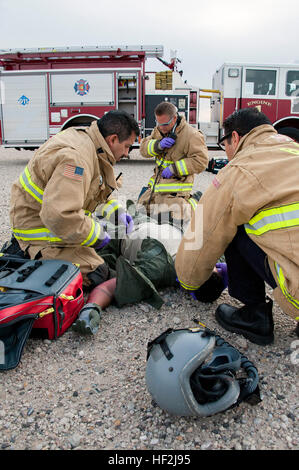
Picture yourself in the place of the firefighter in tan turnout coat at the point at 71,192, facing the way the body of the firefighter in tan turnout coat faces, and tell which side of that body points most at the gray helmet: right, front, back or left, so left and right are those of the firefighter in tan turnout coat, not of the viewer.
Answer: right

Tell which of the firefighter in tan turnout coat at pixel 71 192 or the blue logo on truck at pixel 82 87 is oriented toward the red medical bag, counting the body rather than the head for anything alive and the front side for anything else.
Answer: the blue logo on truck

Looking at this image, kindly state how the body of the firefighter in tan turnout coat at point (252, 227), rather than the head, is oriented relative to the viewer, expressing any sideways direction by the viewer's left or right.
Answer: facing away from the viewer and to the left of the viewer

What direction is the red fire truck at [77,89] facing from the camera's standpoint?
to the viewer's right

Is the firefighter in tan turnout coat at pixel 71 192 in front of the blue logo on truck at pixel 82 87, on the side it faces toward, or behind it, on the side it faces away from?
in front

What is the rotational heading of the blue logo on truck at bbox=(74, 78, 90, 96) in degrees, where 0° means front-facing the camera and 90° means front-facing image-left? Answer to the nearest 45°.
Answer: approximately 0°

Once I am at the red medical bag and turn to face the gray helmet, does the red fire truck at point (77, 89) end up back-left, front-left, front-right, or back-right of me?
back-left

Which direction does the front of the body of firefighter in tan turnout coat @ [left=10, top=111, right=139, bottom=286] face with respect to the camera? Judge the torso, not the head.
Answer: to the viewer's right

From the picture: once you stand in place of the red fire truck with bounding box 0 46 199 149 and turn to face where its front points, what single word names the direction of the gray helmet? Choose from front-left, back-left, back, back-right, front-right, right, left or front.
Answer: right

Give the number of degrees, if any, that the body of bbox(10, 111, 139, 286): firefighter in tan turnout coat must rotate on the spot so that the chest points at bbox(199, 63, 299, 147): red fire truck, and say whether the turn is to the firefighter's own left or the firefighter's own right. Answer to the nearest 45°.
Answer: approximately 45° to the firefighter's own left

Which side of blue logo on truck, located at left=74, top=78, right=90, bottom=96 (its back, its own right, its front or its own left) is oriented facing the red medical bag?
front

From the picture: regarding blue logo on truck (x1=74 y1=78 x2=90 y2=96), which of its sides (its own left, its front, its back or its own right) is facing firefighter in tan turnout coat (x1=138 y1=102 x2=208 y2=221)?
front
